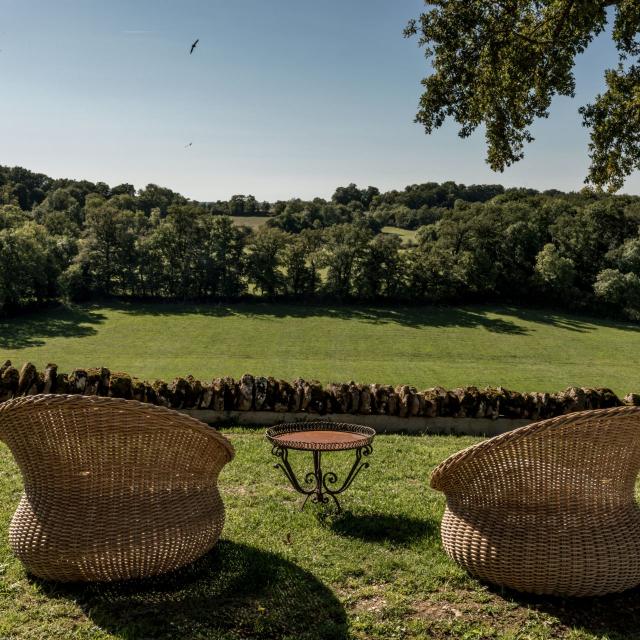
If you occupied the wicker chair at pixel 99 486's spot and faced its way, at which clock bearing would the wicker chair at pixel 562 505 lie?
the wicker chair at pixel 562 505 is roughly at 2 o'clock from the wicker chair at pixel 99 486.

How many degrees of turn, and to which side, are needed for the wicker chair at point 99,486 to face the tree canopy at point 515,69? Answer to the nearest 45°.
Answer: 0° — it already faces it

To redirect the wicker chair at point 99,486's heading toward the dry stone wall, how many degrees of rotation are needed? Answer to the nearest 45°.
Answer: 0° — it already faces it

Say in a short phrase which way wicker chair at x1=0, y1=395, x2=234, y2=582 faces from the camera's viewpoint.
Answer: facing away from the viewer and to the right of the viewer
